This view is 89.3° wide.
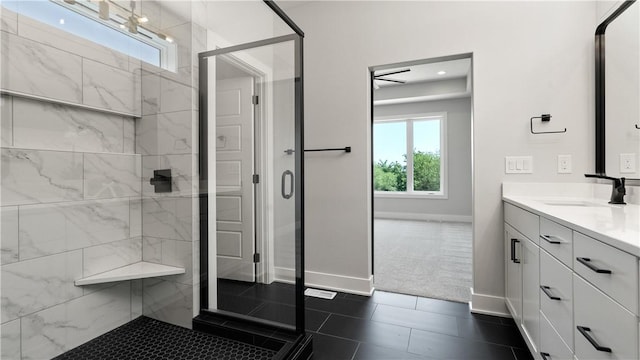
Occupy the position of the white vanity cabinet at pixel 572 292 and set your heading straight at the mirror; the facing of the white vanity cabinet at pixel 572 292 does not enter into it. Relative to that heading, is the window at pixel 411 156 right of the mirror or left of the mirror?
left

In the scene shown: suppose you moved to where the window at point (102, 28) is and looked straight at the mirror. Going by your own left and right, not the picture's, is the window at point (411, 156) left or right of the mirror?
left

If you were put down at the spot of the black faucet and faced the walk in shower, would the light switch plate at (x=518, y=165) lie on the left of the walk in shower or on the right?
right

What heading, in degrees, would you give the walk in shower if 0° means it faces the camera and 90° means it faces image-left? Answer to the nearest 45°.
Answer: approximately 225°

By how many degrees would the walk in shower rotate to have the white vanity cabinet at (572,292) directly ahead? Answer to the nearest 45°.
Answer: approximately 90° to its right
